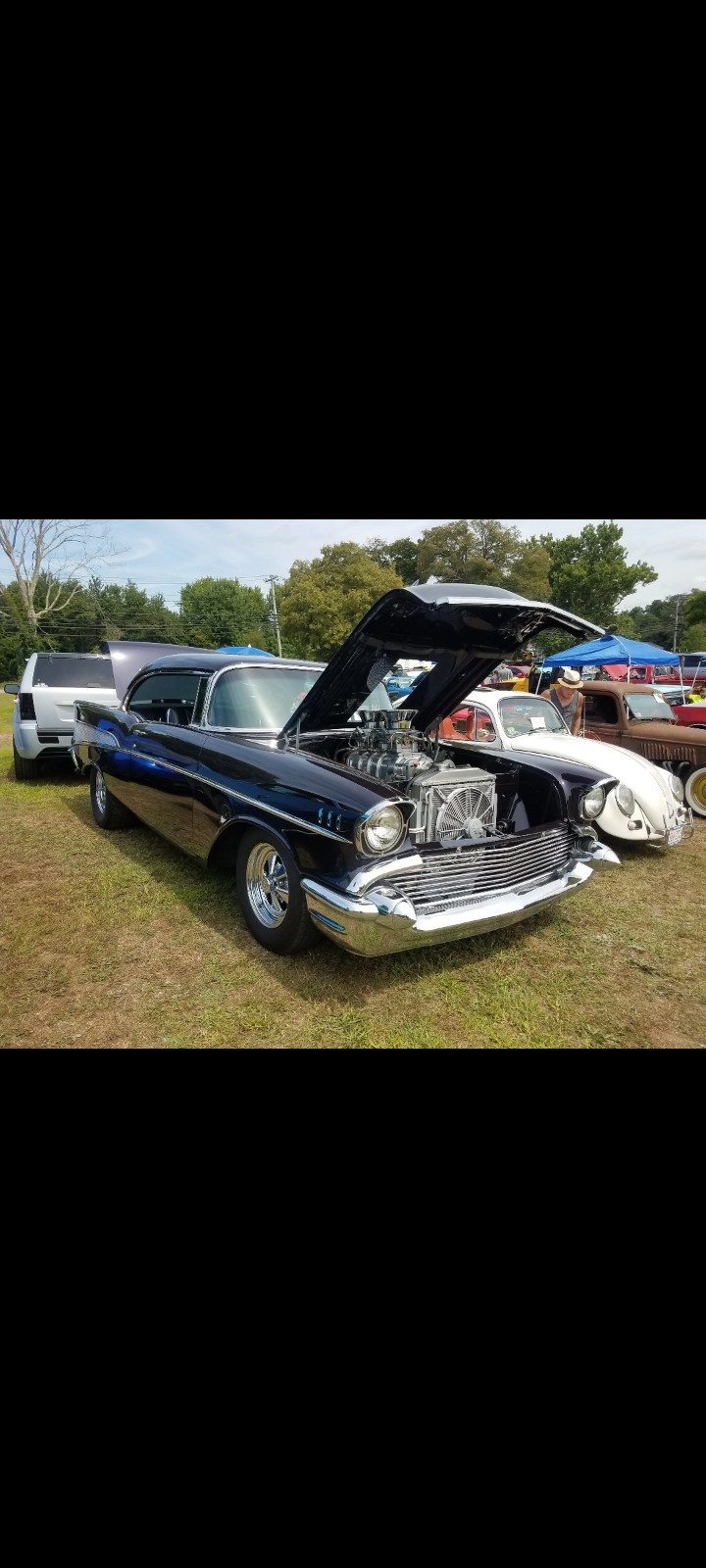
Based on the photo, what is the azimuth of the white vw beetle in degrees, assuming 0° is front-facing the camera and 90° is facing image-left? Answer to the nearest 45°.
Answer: approximately 315°

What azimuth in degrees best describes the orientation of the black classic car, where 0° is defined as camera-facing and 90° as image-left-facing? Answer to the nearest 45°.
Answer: approximately 315°

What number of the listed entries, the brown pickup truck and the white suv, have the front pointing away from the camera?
1

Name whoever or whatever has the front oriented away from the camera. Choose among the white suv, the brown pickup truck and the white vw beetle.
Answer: the white suv

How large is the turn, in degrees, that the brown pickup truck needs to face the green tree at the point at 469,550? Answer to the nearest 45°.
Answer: approximately 135° to its left

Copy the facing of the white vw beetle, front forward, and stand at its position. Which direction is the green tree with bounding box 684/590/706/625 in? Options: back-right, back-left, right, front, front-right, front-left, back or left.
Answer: back-left

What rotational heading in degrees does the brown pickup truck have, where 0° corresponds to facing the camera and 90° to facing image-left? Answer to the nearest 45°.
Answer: approximately 315°

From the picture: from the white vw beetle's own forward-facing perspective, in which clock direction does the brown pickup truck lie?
The brown pickup truck is roughly at 8 o'clock from the white vw beetle.

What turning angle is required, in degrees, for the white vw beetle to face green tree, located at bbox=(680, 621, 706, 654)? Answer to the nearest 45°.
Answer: approximately 135° to its left

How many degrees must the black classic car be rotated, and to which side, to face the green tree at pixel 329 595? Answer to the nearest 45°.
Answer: approximately 135° to its left

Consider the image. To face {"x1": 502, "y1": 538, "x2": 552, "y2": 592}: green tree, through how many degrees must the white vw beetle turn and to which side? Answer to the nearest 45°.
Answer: approximately 135° to its left

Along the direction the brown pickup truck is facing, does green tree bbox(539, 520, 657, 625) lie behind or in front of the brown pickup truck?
behind

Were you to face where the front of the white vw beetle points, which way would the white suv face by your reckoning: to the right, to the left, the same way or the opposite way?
the opposite way

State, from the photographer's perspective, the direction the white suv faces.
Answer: facing away from the viewer
